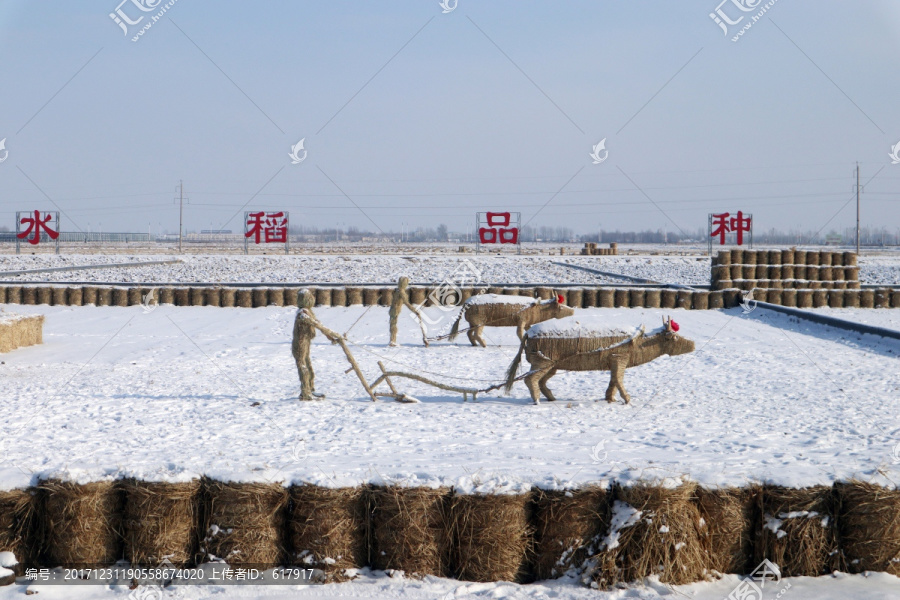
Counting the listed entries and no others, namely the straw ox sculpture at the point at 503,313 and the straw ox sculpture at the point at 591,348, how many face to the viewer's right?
2

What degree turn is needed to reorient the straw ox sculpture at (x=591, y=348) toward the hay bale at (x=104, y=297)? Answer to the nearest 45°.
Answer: approximately 135° to its left

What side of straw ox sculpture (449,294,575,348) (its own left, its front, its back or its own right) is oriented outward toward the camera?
right

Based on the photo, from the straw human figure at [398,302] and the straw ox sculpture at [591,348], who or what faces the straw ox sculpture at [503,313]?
the straw human figure

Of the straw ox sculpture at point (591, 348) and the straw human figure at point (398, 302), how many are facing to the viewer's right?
2

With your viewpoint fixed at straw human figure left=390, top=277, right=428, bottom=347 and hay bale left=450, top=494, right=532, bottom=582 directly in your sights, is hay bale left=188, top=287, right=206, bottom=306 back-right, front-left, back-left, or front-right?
back-right

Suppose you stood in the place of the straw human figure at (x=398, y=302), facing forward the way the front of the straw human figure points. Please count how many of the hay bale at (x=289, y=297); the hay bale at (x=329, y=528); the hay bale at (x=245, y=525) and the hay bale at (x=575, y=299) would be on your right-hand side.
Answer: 2

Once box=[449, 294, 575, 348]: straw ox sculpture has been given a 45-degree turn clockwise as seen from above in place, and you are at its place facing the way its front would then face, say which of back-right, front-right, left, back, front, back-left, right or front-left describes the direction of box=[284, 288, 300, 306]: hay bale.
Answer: back

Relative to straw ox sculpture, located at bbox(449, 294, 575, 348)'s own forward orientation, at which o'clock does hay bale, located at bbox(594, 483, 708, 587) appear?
The hay bale is roughly at 3 o'clock from the straw ox sculpture.

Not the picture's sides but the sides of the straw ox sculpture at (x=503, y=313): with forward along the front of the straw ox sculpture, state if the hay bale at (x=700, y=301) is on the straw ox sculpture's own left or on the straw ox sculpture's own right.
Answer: on the straw ox sculpture's own left

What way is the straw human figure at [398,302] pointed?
to the viewer's right

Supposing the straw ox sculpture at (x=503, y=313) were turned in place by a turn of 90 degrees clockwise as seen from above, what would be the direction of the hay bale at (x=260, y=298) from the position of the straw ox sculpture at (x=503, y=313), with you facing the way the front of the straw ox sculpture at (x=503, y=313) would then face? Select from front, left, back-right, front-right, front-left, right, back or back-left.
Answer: back-right

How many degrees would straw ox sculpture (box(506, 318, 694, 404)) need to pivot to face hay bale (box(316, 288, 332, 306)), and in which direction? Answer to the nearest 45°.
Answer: approximately 135° to its left

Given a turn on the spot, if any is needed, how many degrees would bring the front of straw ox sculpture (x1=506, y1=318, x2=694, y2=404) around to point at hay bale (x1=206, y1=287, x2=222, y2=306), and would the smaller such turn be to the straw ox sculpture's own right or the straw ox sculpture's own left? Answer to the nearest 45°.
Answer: approximately 135° to the straw ox sculpture's own left

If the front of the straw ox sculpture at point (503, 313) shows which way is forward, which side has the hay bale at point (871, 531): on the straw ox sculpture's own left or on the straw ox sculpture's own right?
on the straw ox sculpture's own right

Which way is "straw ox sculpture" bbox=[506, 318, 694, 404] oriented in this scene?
to the viewer's right
